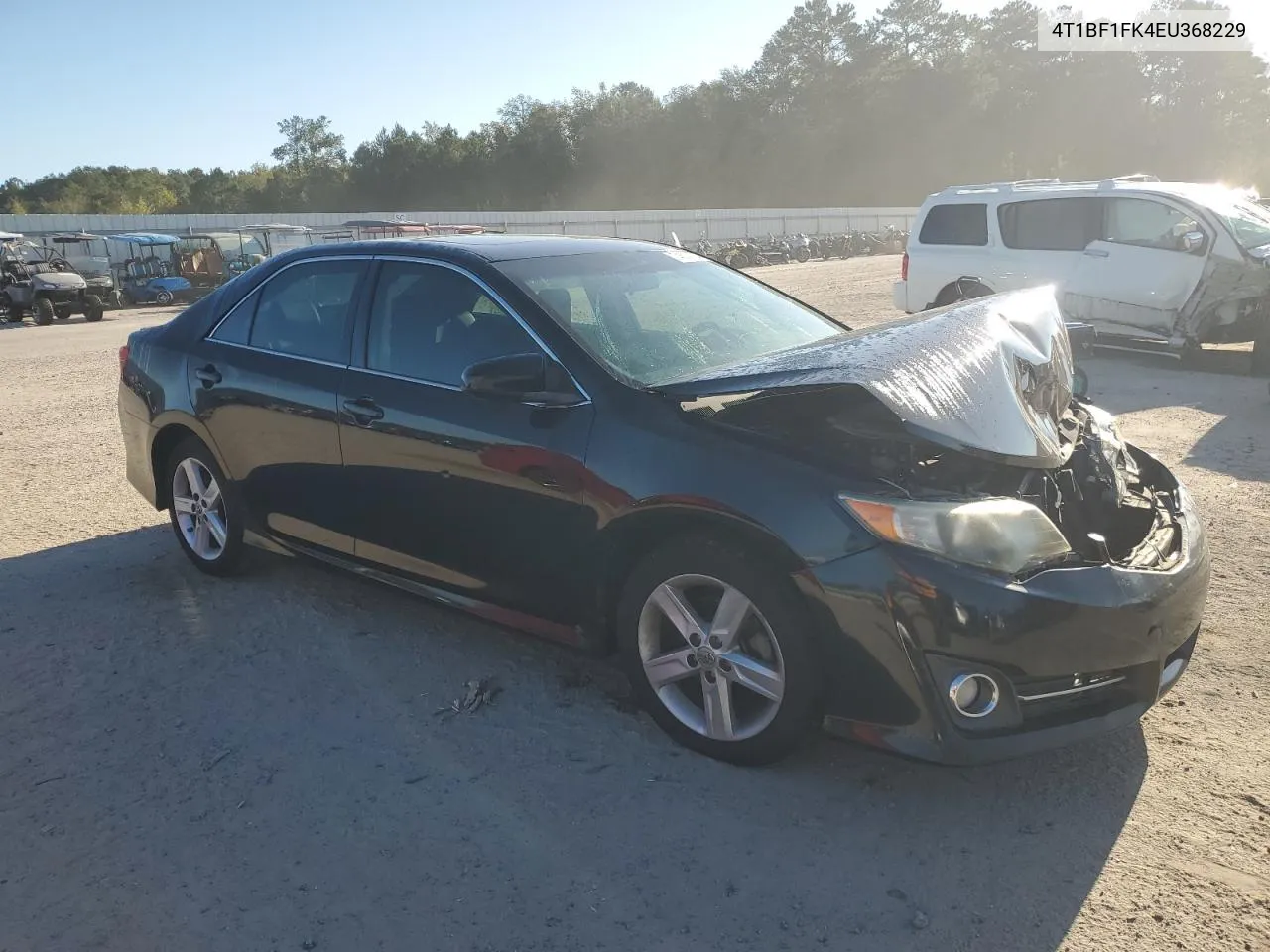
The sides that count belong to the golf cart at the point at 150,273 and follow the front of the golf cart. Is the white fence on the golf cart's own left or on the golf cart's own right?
on the golf cart's own left

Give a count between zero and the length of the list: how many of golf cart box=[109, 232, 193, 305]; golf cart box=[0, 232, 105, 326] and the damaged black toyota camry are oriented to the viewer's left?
0

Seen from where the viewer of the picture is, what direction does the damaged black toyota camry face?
facing the viewer and to the right of the viewer

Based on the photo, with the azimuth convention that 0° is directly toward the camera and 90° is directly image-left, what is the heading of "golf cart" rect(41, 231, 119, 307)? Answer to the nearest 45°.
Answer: approximately 315°

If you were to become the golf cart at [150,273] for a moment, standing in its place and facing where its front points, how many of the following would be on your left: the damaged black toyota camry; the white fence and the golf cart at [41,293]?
1

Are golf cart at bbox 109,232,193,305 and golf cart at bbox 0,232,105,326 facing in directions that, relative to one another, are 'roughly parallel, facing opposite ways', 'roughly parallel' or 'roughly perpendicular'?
roughly parallel

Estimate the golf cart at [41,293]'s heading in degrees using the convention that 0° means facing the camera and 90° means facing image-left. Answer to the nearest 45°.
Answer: approximately 315°

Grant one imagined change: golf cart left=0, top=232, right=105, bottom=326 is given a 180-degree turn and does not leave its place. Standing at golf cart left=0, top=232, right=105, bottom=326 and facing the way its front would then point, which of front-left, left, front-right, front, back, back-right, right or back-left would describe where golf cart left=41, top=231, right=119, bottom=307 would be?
front-right

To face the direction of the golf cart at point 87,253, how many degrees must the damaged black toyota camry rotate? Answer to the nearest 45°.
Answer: approximately 180°
